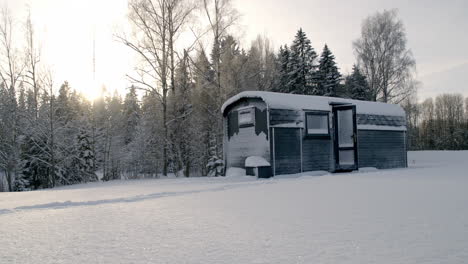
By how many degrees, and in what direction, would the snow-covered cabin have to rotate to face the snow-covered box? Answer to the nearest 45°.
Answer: approximately 90° to its right

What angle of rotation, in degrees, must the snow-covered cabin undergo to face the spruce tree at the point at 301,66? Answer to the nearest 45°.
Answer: approximately 135° to its left

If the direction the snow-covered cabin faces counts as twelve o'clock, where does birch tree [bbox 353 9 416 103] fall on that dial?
The birch tree is roughly at 8 o'clock from the snow-covered cabin.

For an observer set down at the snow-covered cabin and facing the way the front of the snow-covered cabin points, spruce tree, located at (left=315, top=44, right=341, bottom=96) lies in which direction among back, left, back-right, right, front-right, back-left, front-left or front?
back-left

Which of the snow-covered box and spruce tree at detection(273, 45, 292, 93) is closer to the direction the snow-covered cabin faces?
the snow-covered box

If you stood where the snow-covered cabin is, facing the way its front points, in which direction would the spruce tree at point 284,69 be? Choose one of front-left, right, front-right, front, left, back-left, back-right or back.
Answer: back-left

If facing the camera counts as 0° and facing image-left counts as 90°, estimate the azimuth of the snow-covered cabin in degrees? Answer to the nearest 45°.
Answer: approximately 315°

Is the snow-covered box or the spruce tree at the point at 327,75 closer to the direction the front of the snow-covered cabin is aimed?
the snow-covered box

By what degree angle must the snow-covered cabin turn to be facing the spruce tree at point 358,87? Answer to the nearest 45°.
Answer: approximately 135° to its left
